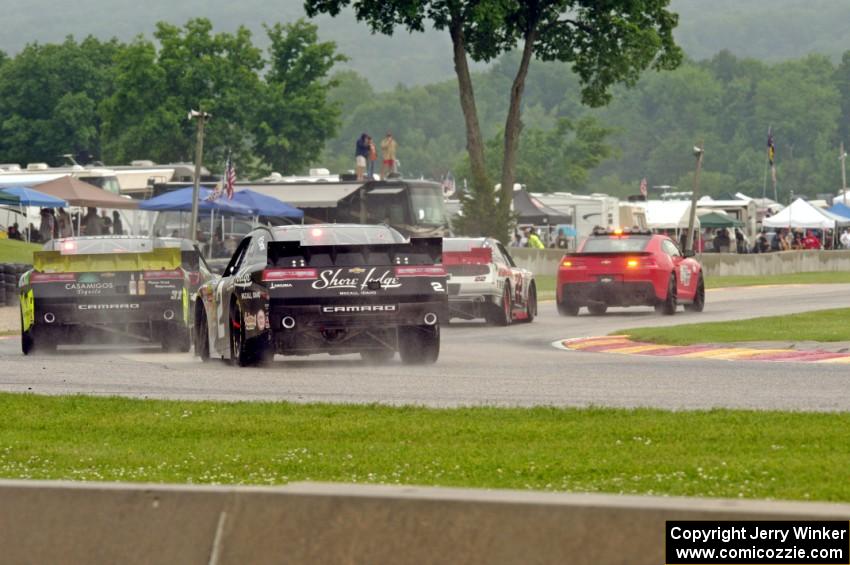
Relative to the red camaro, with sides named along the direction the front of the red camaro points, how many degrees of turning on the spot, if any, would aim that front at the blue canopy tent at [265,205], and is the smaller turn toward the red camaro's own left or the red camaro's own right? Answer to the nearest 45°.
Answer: approximately 45° to the red camaro's own left

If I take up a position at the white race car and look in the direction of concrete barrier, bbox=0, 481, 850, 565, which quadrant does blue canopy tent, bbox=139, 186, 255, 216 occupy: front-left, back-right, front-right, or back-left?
back-right

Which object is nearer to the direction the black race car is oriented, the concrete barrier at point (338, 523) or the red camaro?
the red camaro

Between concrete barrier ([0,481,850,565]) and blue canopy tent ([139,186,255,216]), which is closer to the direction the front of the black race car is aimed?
the blue canopy tent

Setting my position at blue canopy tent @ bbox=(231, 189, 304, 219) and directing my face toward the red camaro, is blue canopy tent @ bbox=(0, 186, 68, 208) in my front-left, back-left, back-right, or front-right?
back-right

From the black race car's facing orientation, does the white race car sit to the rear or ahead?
ahead

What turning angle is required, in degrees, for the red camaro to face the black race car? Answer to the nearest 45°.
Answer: approximately 180°

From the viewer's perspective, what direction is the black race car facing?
away from the camera

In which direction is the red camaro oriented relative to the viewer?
away from the camera

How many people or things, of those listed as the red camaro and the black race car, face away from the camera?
2

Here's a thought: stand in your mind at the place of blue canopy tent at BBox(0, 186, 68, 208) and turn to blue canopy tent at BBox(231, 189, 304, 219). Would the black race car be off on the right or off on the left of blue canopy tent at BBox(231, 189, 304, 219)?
right
